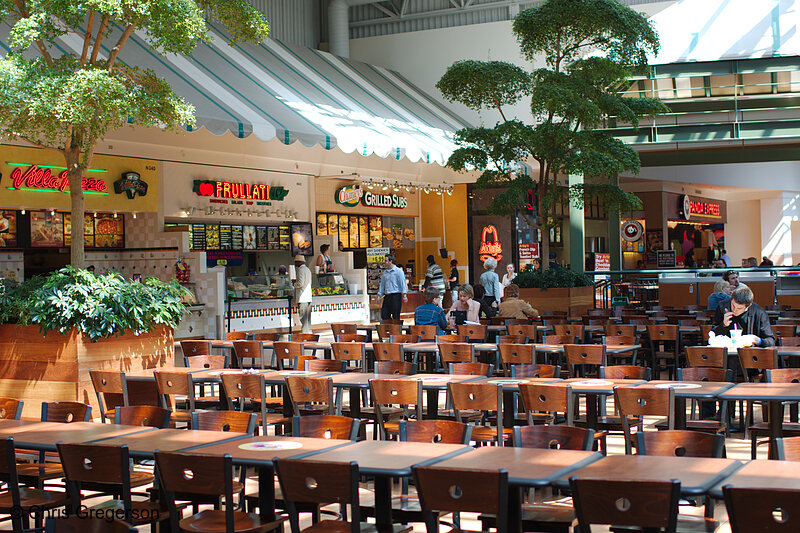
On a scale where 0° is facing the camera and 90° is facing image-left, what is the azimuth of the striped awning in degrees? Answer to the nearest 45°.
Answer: approximately 315°

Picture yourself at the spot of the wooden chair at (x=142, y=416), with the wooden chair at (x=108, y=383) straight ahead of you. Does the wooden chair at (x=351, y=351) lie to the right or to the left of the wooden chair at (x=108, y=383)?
right

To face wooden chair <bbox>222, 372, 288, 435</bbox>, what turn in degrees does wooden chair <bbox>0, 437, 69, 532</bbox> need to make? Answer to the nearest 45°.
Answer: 0° — it already faces it

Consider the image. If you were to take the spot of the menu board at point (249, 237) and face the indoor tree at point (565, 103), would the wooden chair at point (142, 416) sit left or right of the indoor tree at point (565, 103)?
right

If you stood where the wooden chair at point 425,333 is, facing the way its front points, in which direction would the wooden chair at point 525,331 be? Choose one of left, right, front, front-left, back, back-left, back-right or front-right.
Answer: right

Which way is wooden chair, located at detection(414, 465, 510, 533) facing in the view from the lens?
facing away from the viewer and to the right of the viewer

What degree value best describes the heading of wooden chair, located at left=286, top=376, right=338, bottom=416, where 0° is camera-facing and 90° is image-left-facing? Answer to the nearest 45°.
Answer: approximately 225°

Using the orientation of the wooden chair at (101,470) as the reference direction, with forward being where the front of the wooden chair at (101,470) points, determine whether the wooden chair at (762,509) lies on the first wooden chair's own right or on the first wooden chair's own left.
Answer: on the first wooden chair's own right

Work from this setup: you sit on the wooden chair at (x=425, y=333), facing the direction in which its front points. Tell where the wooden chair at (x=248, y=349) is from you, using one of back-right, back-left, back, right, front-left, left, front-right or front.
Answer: back-left

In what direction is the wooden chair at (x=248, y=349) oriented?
away from the camera

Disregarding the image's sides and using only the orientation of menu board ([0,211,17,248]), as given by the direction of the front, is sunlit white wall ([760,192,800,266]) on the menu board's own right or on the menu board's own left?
on the menu board's own left
